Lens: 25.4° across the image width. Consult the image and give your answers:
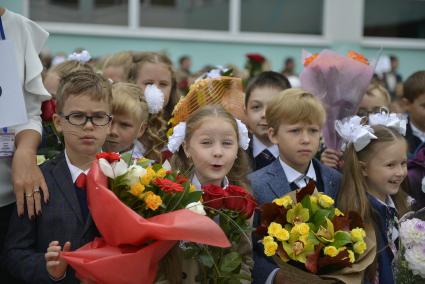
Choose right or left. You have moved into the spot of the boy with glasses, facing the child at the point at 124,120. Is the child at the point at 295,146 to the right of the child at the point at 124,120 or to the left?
right

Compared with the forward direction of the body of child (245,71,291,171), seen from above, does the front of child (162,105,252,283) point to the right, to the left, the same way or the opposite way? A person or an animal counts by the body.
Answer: the same way

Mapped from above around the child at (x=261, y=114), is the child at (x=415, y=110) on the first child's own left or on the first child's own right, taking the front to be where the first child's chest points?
on the first child's own left

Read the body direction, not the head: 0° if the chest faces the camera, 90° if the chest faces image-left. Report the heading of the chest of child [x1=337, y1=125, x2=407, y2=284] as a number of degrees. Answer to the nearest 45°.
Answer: approximately 315°

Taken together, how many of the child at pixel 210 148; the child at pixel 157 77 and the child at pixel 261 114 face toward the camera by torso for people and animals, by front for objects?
3

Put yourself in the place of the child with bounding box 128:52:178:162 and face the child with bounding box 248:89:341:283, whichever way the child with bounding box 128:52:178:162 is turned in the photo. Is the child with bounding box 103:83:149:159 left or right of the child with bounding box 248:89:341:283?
right

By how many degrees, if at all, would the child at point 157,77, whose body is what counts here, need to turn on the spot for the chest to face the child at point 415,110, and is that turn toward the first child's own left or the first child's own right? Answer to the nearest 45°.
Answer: approximately 90° to the first child's own left

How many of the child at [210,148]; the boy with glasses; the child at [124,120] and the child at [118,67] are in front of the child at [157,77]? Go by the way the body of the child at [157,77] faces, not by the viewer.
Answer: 3

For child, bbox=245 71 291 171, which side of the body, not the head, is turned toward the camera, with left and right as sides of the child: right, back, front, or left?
front

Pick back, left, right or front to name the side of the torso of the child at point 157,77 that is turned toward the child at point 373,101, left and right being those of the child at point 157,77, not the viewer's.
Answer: left

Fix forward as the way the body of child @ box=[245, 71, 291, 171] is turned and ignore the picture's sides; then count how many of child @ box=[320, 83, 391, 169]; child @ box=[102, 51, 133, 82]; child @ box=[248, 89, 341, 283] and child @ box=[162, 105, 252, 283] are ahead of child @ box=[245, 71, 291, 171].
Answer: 2

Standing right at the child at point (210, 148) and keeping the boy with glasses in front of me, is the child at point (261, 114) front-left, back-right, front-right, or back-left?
back-right

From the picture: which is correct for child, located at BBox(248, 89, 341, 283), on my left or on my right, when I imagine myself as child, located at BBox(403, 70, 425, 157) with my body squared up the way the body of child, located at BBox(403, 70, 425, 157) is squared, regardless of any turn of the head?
on my right

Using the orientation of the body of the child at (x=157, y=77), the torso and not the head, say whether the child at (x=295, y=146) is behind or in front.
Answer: in front

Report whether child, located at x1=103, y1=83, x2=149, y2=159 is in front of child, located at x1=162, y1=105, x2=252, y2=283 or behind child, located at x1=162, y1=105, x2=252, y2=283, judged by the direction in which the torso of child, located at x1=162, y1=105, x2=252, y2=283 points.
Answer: behind

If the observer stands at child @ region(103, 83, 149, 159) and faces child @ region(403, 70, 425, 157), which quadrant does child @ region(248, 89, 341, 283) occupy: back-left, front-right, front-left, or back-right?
front-right

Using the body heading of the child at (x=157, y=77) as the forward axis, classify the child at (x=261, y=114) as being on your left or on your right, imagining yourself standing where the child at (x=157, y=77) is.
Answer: on your left

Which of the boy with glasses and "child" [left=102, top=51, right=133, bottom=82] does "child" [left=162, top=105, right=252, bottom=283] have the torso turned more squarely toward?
the boy with glasses

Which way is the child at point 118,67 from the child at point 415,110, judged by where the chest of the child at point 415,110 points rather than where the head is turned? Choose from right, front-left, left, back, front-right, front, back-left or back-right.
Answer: back-right
